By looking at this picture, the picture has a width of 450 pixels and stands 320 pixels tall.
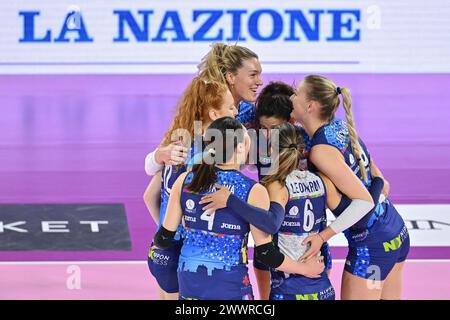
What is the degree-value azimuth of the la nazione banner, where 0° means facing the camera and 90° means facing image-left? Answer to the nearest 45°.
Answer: approximately 0°
